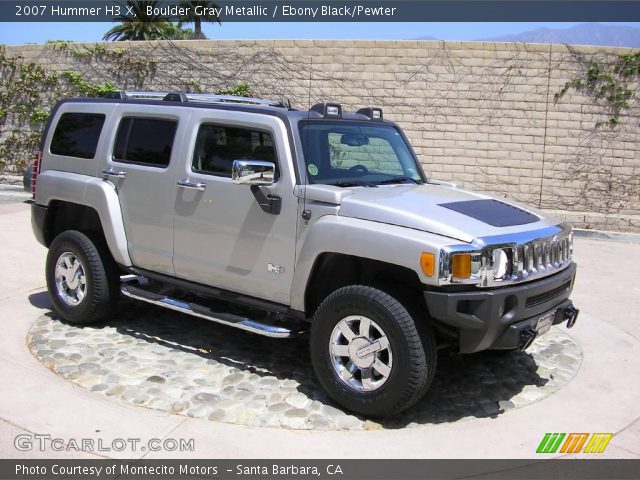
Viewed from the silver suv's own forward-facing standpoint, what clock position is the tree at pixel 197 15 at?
The tree is roughly at 7 o'clock from the silver suv.

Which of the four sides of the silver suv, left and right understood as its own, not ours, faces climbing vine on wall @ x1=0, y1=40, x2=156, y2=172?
back

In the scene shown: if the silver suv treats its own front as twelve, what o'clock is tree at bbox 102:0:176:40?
The tree is roughly at 7 o'clock from the silver suv.

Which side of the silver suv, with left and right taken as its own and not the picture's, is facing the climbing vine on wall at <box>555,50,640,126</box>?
left

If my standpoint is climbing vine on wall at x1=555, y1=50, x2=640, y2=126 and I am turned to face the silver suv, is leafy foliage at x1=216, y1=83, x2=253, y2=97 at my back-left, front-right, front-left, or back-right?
front-right

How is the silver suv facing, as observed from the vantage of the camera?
facing the viewer and to the right of the viewer

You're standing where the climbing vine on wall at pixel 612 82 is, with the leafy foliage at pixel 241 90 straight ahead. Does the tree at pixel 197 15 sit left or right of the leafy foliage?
right

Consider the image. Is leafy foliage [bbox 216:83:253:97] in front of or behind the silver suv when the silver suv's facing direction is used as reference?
behind

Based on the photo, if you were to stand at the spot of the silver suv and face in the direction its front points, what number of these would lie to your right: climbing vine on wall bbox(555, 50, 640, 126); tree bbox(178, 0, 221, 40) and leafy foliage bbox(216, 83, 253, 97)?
0
